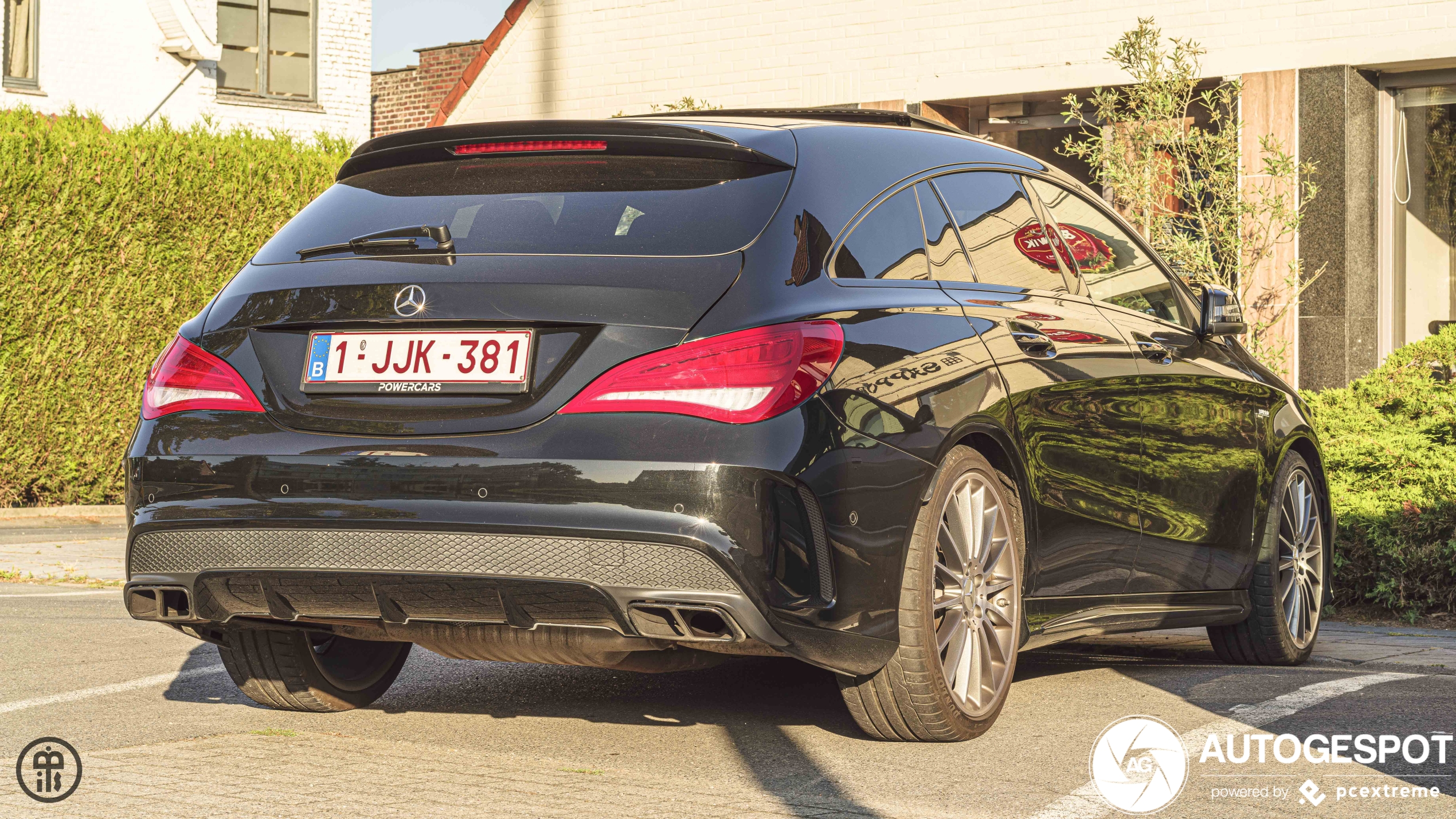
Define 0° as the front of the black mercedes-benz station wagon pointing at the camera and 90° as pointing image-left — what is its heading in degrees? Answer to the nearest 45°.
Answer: approximately 225°

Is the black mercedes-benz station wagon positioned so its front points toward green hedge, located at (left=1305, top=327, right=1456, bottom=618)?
yes

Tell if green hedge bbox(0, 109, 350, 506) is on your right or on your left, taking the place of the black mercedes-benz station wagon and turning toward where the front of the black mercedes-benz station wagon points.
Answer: on your left

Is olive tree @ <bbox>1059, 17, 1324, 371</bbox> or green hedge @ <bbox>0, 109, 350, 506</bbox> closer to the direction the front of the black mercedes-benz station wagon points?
the olive tree

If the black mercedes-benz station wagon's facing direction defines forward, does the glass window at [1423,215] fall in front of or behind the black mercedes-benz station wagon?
in front

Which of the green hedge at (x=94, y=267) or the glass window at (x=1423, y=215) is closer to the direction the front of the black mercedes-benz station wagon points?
the glass window

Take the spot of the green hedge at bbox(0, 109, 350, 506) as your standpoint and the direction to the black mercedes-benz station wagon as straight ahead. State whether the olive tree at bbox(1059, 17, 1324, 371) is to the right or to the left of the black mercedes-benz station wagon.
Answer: left

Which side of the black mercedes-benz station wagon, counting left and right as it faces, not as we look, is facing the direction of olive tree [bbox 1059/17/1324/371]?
front
